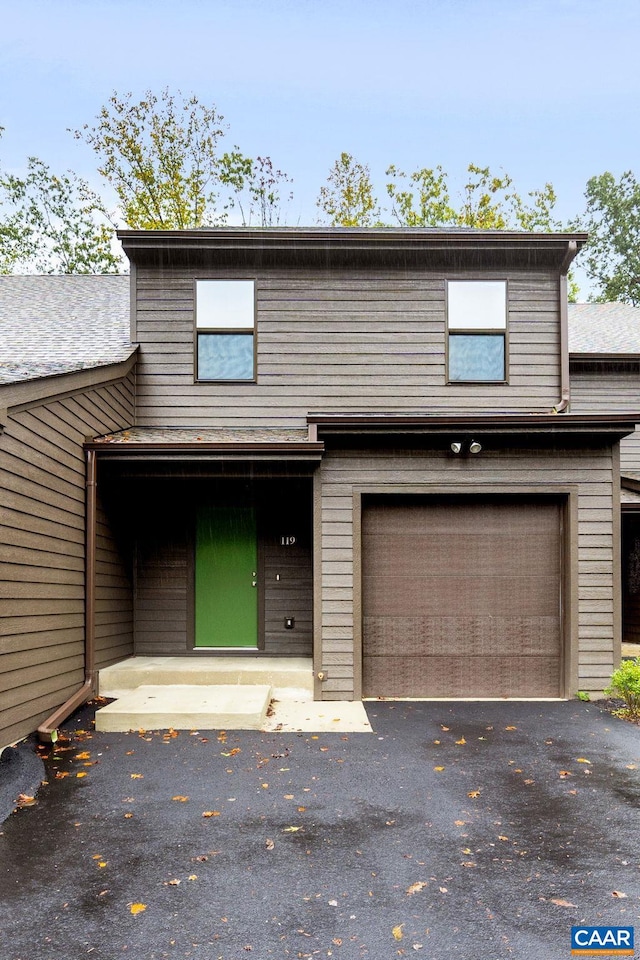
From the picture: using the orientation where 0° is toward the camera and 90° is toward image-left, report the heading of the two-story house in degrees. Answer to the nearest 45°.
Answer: approximately 0°

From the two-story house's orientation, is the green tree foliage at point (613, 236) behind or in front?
behind

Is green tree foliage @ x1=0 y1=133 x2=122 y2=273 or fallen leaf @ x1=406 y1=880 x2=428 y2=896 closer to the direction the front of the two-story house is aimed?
the fallen leaf

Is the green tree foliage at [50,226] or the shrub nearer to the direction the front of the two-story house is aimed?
the shrub

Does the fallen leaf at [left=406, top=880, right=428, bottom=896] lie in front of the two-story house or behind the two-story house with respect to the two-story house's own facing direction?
in front

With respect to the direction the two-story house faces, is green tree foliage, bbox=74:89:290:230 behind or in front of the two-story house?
behind

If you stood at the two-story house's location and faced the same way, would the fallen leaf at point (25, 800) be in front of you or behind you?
in front

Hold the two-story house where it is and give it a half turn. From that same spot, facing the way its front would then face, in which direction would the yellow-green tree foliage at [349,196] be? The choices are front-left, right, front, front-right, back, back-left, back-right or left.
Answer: front

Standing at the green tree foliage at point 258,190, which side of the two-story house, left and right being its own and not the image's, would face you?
back

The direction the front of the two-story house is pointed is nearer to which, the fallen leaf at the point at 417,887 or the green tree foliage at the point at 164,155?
the fallen leaf
